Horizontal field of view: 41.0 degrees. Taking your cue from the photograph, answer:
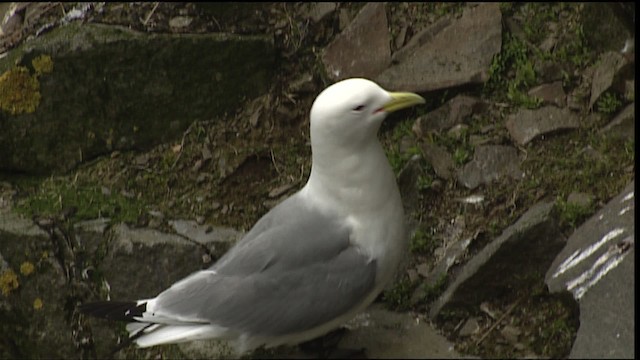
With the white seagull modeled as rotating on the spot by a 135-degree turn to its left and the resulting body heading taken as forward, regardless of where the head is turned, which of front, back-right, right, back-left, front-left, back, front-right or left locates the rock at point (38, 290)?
front

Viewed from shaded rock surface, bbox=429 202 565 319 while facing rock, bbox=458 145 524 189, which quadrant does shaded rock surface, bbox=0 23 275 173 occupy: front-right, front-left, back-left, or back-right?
front-left

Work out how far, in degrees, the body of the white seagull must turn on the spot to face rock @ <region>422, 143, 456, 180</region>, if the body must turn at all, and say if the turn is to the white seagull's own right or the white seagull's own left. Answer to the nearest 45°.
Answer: approximately 45° to the white seagull's own left

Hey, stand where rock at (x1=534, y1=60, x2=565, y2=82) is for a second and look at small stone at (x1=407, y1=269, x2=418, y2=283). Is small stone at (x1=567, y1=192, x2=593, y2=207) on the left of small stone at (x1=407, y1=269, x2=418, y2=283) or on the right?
left

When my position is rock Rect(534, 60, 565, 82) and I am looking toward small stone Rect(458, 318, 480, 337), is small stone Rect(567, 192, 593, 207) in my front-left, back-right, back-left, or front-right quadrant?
front-left

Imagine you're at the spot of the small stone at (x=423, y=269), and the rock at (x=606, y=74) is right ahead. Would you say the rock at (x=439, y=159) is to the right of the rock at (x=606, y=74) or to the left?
left

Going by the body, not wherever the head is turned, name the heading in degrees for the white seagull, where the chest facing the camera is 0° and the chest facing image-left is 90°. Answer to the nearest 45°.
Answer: approximately 270°

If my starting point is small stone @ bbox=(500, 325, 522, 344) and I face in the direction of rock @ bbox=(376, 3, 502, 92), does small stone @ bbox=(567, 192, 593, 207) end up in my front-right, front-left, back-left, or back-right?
front-right

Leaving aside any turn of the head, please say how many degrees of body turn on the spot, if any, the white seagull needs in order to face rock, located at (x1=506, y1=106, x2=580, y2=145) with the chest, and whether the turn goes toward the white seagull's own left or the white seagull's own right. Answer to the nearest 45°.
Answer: approximately 45° to the white seagull's own left

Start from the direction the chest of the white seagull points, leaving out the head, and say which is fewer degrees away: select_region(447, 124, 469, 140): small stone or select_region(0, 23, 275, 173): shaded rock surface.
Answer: the small stone

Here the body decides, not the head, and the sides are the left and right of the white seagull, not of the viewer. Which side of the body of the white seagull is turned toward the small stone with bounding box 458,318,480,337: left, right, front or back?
front

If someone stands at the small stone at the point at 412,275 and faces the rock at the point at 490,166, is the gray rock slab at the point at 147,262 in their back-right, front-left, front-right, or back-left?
back-left

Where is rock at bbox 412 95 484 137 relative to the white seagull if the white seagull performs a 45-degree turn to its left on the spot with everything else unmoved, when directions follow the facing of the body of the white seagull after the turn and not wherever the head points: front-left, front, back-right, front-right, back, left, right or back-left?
front

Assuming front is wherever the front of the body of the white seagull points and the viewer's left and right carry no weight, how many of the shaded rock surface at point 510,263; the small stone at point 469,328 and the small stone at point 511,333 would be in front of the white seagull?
3

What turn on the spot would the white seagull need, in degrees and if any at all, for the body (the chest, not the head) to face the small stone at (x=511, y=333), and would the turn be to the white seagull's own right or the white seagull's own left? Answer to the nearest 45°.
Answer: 0° — it already faces it

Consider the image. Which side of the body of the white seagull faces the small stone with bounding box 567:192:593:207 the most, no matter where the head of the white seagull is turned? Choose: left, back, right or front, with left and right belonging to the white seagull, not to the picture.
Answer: front
